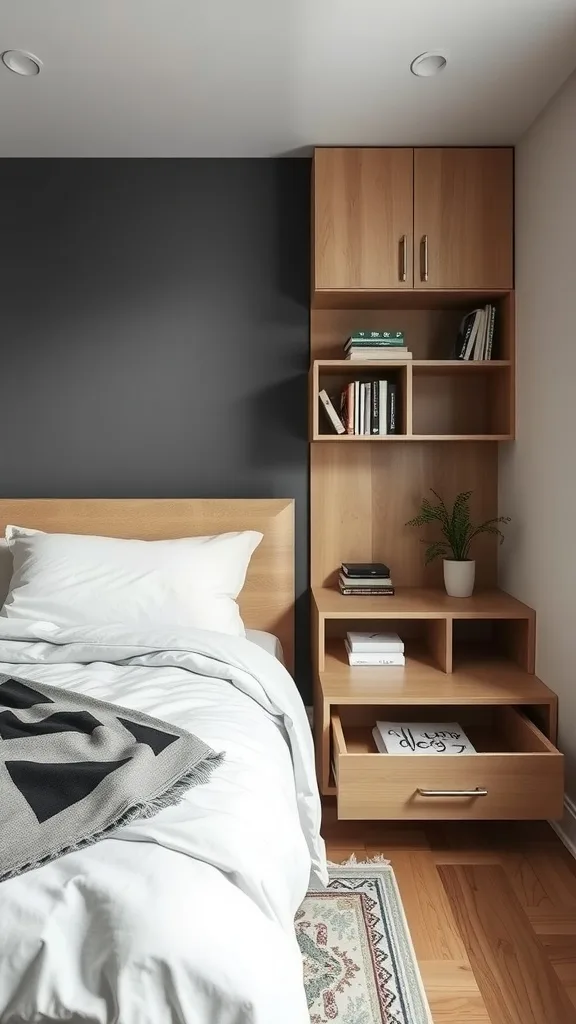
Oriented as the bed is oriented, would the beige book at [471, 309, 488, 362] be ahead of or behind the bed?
behind

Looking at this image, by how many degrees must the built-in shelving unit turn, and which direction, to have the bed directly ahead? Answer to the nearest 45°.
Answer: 0° — it already faces it

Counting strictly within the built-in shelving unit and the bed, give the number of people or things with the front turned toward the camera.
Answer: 2

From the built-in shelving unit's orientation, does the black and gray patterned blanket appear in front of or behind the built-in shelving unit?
in front

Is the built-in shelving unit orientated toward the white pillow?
no

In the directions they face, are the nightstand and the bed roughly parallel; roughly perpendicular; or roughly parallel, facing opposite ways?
roughly parallel

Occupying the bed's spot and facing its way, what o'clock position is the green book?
The green book is roughly at 7 o'clock from the bed.

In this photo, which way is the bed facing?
toward the camera

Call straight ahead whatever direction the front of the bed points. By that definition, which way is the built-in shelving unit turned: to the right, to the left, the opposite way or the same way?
the same way

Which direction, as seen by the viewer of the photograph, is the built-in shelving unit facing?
facing the viewer

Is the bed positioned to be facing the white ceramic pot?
no

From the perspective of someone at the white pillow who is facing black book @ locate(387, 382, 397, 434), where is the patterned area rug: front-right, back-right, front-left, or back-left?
front-right

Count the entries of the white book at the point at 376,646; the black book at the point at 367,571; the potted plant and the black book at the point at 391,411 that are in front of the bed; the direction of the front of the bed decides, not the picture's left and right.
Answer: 0

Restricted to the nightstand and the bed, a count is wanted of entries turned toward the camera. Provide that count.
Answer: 2

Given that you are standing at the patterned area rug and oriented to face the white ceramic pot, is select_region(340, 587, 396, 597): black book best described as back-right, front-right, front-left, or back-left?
front-left

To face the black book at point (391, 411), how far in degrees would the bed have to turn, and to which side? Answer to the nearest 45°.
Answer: approximately 135° to its left
